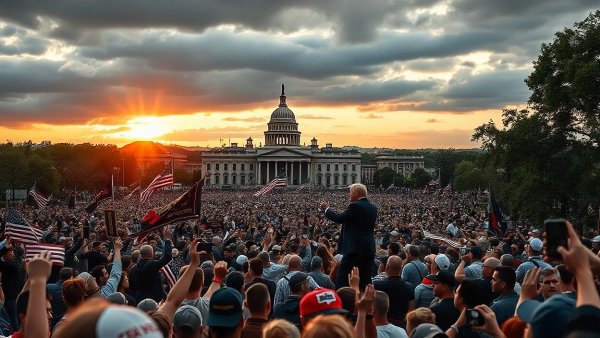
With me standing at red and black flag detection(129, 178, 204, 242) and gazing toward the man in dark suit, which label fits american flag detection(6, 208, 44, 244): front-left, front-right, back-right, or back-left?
back-right

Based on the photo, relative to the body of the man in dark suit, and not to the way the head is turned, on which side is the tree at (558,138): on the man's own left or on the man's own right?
on the man's own right

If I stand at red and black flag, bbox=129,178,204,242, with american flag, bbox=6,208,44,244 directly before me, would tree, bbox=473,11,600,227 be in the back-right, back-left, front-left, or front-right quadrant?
back-right

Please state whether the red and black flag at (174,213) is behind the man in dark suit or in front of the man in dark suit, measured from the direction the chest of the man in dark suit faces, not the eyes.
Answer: in front

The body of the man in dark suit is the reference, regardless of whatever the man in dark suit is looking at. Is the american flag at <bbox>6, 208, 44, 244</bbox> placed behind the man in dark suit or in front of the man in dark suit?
in front

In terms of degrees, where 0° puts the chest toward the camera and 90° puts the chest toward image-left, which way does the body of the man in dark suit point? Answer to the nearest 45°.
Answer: approximately 135°

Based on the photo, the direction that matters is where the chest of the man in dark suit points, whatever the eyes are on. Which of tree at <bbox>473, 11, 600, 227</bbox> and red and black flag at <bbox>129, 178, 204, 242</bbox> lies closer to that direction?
the red and black flag

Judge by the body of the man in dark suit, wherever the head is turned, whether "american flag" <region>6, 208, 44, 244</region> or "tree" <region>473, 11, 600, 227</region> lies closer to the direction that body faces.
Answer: the american flag
